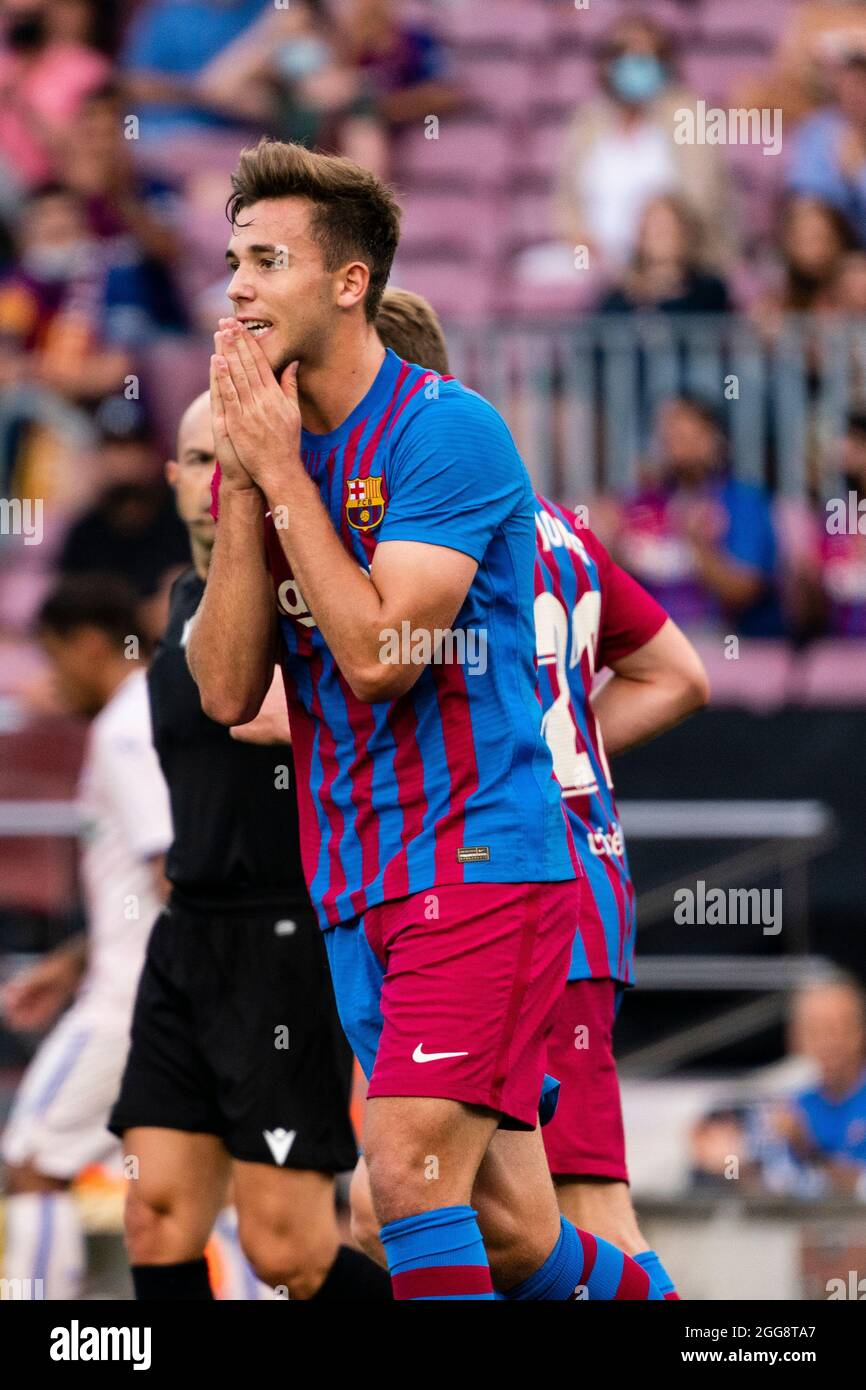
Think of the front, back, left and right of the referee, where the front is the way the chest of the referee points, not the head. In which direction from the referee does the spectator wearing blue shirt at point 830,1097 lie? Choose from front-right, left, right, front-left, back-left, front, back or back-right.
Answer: back-left

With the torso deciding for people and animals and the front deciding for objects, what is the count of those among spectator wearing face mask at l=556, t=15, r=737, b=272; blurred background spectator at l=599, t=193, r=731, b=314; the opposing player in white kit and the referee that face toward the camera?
3

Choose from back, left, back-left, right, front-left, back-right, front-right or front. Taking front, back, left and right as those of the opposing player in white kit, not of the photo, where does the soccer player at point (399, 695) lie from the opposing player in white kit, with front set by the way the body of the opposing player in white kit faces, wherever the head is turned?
left

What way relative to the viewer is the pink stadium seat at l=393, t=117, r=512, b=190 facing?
toward the camera

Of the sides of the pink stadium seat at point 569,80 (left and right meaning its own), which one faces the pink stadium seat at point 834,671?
front

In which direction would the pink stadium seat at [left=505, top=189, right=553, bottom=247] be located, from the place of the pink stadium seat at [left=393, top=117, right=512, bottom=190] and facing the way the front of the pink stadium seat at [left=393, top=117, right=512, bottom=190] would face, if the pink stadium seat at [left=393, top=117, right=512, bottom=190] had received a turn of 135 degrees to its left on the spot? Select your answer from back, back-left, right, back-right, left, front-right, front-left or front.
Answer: right

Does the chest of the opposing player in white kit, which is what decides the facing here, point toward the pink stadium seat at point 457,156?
no

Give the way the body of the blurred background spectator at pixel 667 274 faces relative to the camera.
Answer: toward the camera

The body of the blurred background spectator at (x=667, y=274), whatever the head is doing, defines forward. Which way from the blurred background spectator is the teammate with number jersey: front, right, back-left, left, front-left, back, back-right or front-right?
front

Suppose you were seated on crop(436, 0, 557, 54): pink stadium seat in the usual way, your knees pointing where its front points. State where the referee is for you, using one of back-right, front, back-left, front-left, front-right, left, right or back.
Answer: front

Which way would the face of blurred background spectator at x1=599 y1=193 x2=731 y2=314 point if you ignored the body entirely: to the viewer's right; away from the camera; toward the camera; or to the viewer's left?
toward the camera

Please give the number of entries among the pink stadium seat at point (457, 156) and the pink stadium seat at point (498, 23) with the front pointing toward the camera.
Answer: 2

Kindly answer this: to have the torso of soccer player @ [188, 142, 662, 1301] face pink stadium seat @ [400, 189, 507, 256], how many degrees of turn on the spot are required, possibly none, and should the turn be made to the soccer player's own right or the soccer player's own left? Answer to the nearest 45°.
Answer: approximately 135° to the soccer player's own right

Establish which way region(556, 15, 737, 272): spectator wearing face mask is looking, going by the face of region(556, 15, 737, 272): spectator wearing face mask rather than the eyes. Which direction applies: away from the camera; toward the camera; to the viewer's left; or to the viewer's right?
toward the camera
